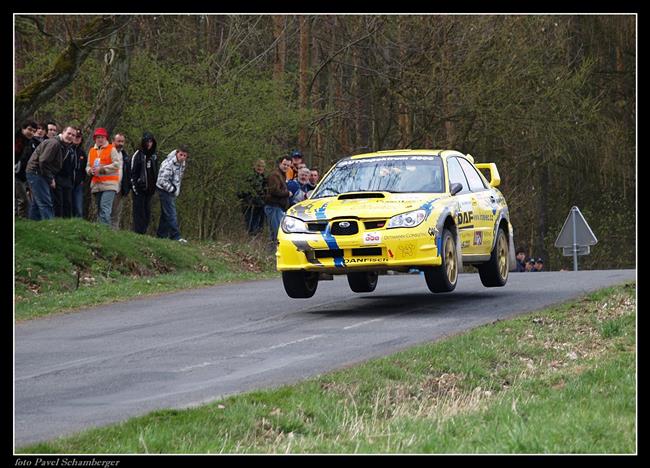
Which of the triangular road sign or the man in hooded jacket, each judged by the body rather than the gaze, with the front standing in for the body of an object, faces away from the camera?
the triangular road sign

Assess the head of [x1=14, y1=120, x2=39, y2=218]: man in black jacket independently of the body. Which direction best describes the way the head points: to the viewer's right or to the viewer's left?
to the viewer's right

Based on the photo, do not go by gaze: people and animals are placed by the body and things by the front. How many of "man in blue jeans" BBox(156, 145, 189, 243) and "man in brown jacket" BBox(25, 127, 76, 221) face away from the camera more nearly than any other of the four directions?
0

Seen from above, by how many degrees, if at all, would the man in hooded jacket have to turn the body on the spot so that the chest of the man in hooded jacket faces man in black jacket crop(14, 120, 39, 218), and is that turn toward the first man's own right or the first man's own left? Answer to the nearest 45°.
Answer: approximately 90° to the first man's own right

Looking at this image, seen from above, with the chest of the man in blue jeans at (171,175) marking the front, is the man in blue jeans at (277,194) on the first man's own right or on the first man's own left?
on the first man's own left

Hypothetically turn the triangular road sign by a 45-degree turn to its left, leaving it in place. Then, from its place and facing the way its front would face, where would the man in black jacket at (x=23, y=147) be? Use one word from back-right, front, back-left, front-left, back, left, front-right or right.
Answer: left

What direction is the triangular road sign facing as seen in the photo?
away from the camera

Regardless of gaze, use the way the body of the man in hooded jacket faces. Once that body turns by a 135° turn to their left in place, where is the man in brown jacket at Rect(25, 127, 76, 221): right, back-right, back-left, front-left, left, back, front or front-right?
back-left

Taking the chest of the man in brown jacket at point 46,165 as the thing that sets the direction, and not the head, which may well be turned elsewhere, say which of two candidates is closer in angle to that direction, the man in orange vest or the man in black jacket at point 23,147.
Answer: the man in orange vest

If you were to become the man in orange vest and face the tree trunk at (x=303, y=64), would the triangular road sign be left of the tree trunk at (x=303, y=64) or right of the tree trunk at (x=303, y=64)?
right

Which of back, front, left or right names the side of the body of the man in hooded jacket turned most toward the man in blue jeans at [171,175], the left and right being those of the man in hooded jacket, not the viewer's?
left

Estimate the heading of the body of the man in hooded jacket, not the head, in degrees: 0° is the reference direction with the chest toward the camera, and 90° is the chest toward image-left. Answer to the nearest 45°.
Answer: approximately 315°
